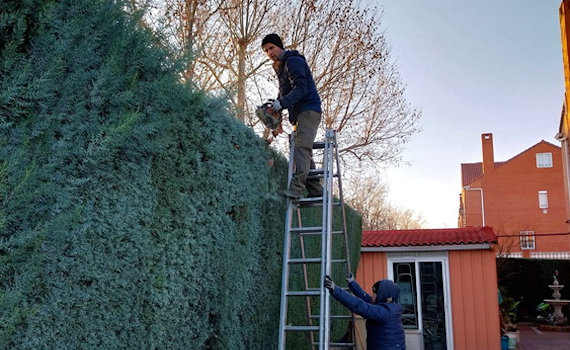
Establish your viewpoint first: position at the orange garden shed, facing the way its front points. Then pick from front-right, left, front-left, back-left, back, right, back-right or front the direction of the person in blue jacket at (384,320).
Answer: front

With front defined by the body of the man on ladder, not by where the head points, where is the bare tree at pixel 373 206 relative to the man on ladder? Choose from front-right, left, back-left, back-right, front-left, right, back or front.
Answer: right

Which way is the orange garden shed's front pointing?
toward the camera

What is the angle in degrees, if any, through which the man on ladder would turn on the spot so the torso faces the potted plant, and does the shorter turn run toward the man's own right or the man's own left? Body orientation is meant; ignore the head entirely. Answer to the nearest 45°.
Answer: approximately 135° to the man's own right

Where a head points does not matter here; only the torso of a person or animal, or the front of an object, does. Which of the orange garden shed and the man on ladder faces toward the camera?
the orange garden shed

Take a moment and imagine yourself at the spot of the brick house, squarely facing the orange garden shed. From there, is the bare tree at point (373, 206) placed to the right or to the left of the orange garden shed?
right

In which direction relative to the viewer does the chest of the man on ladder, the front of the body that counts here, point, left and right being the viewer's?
facing to the left of the viewer

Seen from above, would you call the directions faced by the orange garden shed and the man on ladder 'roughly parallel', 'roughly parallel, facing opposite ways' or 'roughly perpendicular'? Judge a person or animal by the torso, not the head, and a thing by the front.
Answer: roughly perpendicular

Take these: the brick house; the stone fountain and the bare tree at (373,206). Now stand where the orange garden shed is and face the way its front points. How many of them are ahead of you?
0

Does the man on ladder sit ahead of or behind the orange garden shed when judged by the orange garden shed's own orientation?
ahead

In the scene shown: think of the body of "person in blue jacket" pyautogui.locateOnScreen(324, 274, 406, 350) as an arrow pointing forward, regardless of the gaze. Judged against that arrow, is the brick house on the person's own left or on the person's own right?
on the person's own right

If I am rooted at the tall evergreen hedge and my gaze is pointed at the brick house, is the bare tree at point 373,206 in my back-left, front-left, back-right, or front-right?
front-left
